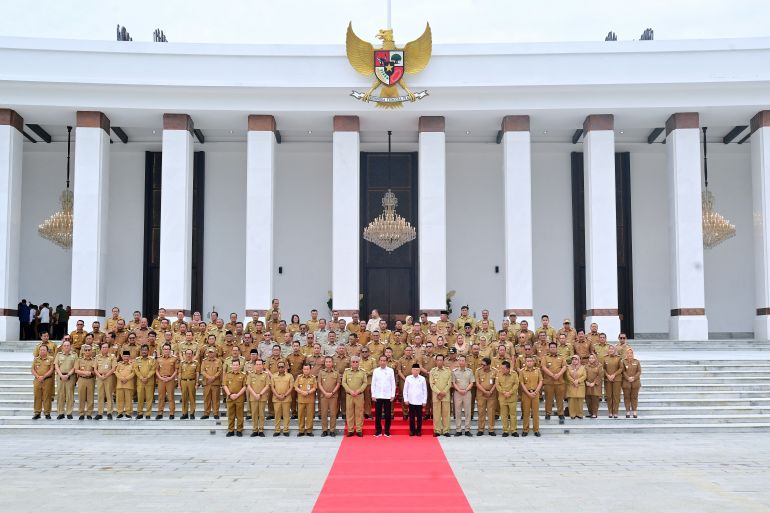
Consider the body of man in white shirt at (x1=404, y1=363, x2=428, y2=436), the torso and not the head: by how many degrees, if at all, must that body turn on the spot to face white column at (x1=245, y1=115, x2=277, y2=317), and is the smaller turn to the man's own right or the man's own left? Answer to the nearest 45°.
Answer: approximately 135° to the man's own right

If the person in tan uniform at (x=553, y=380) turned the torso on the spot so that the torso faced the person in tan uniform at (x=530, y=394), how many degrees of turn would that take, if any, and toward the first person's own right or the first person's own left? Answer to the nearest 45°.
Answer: approximately 45° to the first person's own right

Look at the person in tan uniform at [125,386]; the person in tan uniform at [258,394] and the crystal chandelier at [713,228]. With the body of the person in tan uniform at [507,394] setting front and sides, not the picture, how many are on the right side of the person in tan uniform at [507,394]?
2

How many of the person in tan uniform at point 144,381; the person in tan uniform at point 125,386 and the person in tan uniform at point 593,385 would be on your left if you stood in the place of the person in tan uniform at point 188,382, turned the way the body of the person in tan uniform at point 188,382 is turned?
1

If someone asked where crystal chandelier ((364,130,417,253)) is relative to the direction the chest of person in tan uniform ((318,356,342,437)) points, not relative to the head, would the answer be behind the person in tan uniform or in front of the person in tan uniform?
behind

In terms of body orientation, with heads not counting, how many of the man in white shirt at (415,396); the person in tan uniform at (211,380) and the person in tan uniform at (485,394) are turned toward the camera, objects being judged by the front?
3

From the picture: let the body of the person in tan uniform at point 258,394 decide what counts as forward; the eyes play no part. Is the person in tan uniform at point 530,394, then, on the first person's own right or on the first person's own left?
on the first person's own left

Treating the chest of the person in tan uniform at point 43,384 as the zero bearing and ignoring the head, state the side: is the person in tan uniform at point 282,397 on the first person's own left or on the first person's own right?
on the first person's own left

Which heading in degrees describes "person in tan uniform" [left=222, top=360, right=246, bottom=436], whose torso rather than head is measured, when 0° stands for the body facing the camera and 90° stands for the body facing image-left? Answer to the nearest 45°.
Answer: approximately 0°

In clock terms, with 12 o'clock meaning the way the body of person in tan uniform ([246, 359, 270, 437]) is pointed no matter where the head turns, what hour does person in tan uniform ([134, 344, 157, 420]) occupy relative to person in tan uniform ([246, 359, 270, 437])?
person in tan uniform ([134, 344, 157, 420]) is roughly at 4 o'clock from person in tan uniform ([246, 359, 270, 437]).
